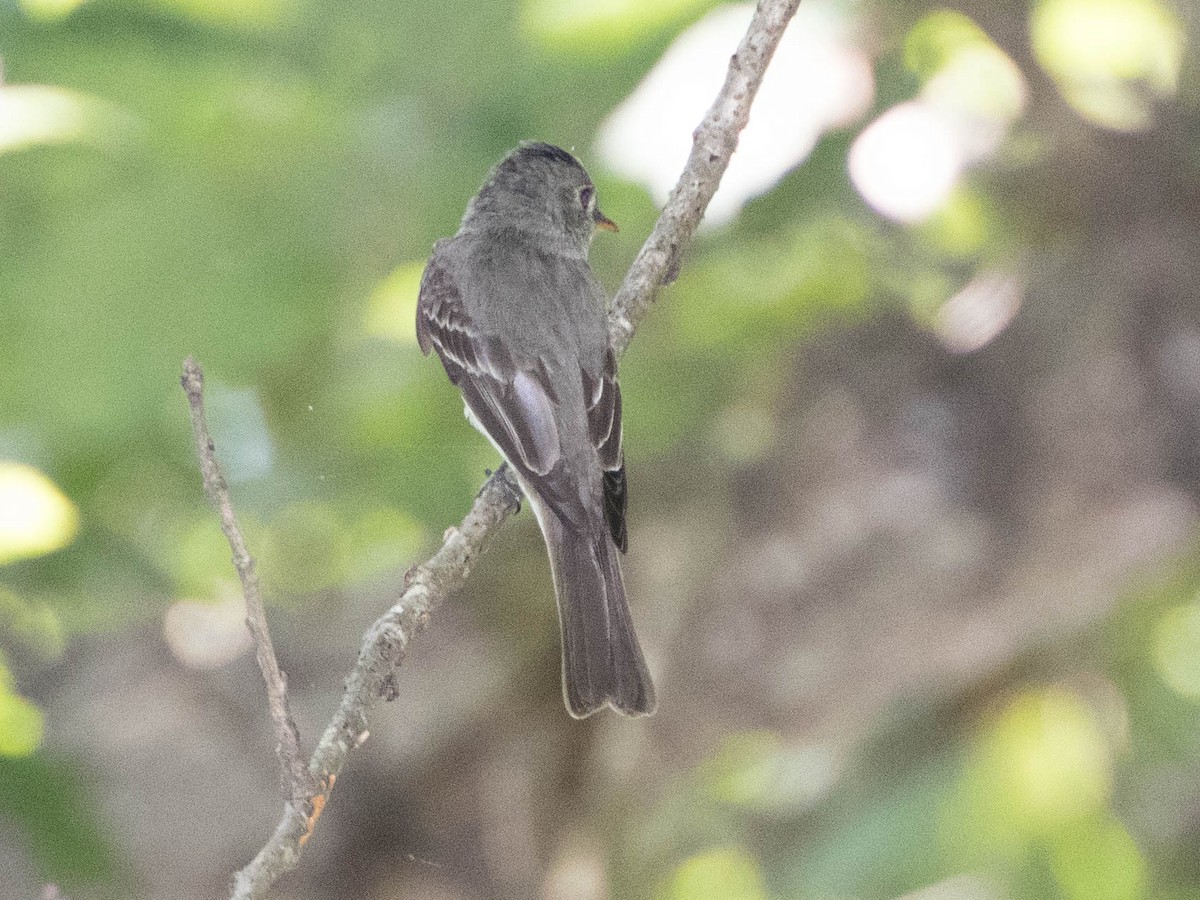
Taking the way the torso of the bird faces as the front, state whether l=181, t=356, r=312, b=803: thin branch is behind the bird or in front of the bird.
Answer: behind

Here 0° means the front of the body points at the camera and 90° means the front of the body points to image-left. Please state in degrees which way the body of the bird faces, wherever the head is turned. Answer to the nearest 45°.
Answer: approximately 180°
